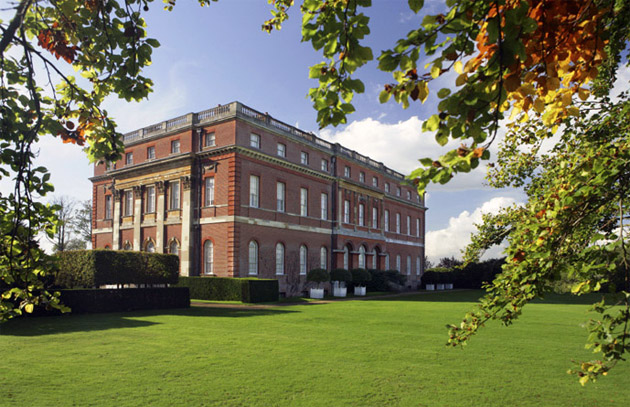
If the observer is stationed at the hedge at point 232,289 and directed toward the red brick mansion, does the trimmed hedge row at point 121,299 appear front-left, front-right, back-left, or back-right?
back-left

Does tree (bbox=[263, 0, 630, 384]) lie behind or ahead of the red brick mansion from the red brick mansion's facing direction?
ahead
